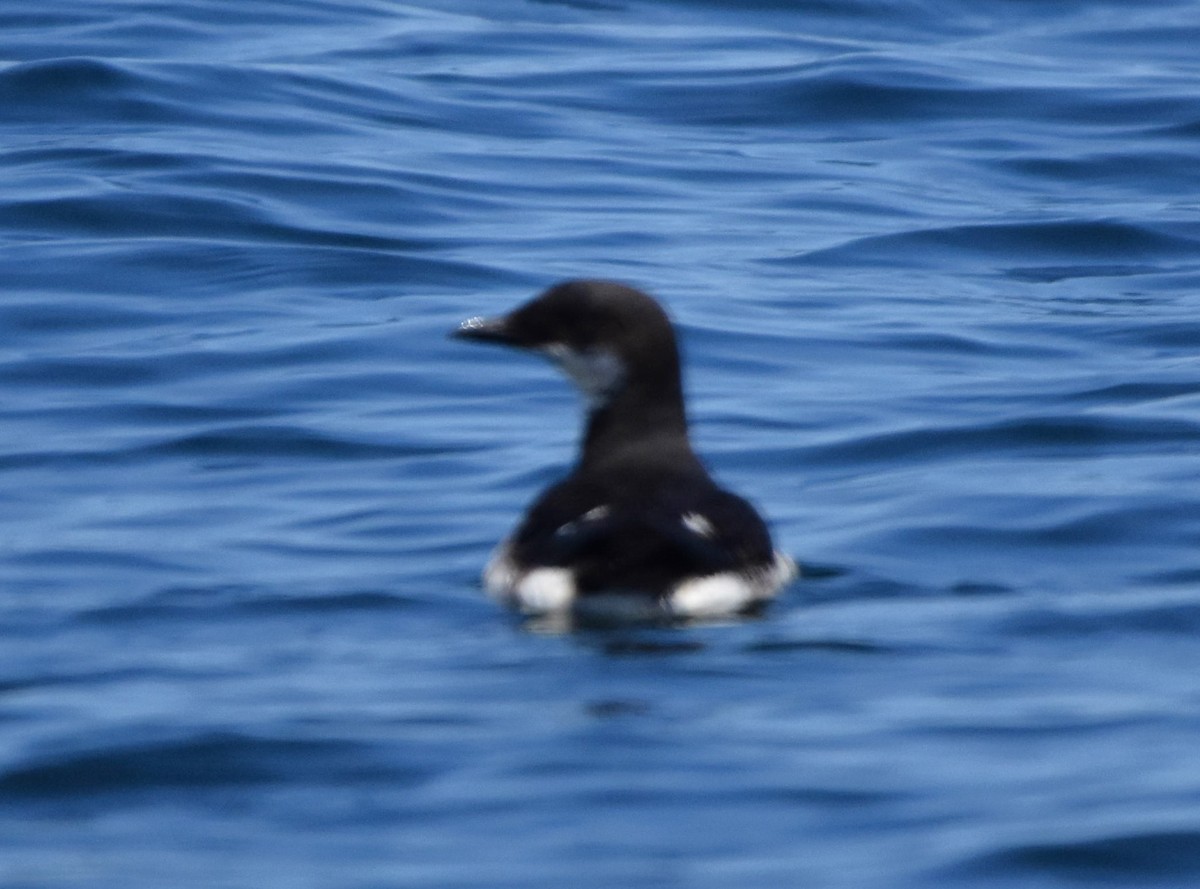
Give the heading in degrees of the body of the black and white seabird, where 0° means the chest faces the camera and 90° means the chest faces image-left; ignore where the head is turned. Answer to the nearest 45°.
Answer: approximately 180°
